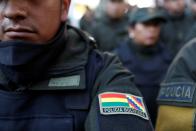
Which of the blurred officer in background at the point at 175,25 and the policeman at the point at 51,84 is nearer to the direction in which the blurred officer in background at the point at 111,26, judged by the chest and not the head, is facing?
the policeman

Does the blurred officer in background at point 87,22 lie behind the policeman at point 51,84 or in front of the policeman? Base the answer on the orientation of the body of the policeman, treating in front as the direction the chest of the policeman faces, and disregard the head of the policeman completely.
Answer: behind

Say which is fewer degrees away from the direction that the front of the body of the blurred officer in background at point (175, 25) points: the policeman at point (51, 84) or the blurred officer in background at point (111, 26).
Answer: the policeman

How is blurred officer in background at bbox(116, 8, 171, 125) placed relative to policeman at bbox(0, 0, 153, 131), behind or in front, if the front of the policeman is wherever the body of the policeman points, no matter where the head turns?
behind

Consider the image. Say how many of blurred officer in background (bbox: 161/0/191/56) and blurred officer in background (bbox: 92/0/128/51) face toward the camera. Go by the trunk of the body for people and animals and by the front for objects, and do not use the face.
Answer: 2

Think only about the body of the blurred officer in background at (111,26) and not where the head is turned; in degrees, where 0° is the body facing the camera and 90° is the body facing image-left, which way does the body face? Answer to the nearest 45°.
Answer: approximately 0°

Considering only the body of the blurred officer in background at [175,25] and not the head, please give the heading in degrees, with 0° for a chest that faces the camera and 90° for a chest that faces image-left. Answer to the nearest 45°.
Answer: approximately 0°

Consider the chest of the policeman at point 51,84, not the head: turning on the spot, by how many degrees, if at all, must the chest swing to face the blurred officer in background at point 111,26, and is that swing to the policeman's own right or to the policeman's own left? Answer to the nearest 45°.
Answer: approximately 135° to the policeman's own right
